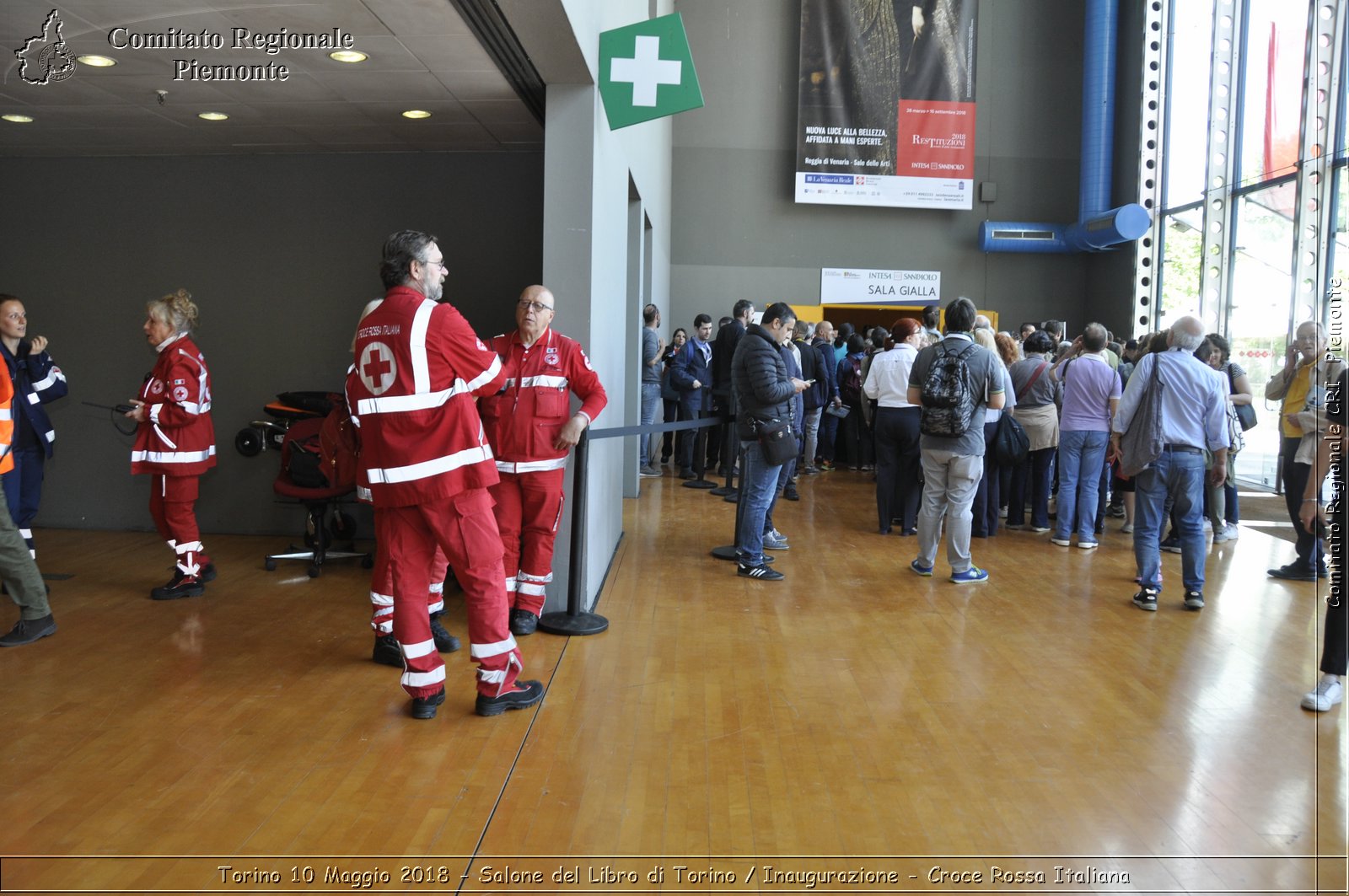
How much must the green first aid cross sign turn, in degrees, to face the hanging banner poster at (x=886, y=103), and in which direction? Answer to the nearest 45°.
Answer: approximately 180°

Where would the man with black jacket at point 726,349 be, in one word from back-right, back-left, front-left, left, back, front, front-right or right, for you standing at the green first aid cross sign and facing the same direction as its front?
back

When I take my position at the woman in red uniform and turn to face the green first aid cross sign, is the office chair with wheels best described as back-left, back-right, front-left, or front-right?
front-left

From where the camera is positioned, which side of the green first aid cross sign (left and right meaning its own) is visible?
front

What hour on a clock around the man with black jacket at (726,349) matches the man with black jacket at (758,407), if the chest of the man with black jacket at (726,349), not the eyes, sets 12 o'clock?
the man with black jacket at (758,407) is roughly at 3 o'clock from the man with black jacket at (726,349).

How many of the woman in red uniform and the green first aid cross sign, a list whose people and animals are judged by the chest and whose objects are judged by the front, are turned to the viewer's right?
0

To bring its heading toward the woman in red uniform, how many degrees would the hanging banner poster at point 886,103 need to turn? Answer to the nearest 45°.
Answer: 0° — it already faces them

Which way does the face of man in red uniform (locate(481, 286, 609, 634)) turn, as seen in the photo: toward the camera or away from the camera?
toward the camera

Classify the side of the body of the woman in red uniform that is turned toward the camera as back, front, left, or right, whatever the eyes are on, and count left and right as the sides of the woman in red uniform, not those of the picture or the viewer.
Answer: left

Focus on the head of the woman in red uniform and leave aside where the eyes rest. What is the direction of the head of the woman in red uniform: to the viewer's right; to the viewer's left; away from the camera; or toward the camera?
to the viewer's left

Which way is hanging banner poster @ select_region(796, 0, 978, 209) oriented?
toward the camera
